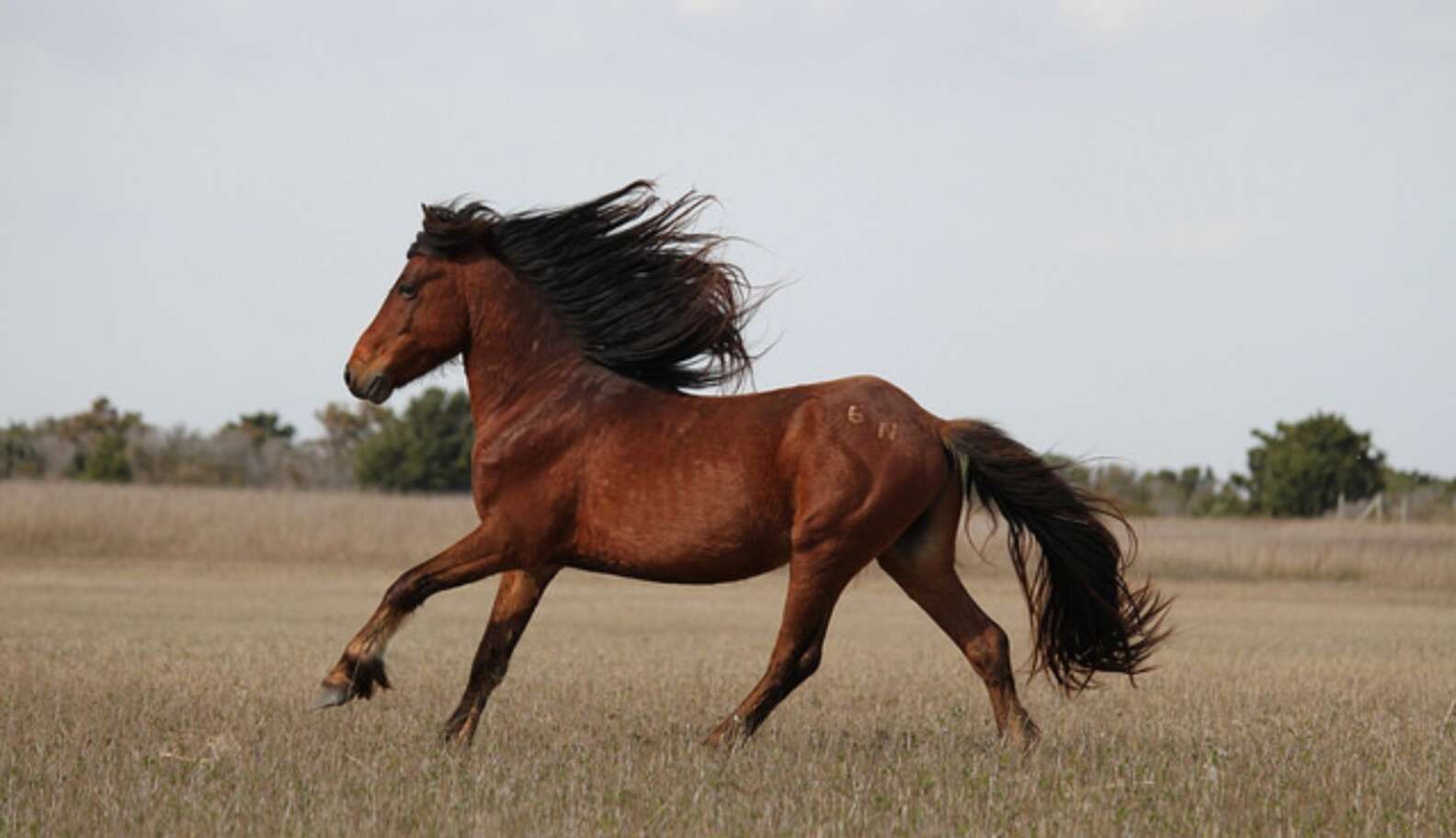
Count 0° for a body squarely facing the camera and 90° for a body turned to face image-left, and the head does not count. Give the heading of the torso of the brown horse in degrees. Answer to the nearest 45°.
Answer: approximately 90°
